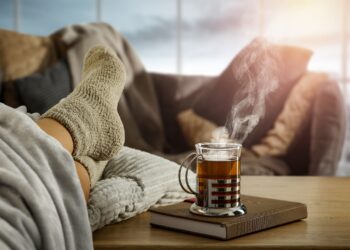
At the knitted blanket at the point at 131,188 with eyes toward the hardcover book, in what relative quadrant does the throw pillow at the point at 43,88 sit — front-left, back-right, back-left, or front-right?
back-left

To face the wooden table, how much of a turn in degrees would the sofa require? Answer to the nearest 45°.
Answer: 0° — it already faces it

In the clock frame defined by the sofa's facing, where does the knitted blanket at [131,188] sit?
The knitted blanket is roughly at 12 o'clock from the sofa.

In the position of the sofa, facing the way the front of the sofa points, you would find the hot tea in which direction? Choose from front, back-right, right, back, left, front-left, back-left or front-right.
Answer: front

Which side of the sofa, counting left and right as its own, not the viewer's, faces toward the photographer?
front

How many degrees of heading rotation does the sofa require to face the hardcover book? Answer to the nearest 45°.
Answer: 0° — it already faces it

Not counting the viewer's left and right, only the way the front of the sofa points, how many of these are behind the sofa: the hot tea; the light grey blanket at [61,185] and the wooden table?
0

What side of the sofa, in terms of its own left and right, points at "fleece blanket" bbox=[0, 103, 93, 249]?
front
